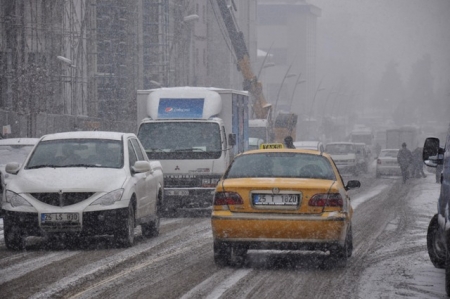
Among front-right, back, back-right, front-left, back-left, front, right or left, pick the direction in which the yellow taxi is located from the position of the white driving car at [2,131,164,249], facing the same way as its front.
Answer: front-left

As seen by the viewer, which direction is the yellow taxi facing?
away from the camera

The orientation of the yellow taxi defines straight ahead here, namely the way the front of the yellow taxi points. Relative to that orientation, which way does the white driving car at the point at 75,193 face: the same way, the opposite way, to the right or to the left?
the opposite way

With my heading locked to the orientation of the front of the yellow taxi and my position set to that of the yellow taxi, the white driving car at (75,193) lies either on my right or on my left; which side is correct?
on my left

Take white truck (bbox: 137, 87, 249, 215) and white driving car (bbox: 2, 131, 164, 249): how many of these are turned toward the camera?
2

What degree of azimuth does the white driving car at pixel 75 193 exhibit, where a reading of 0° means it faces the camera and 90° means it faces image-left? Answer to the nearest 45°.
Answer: approximately 0°
